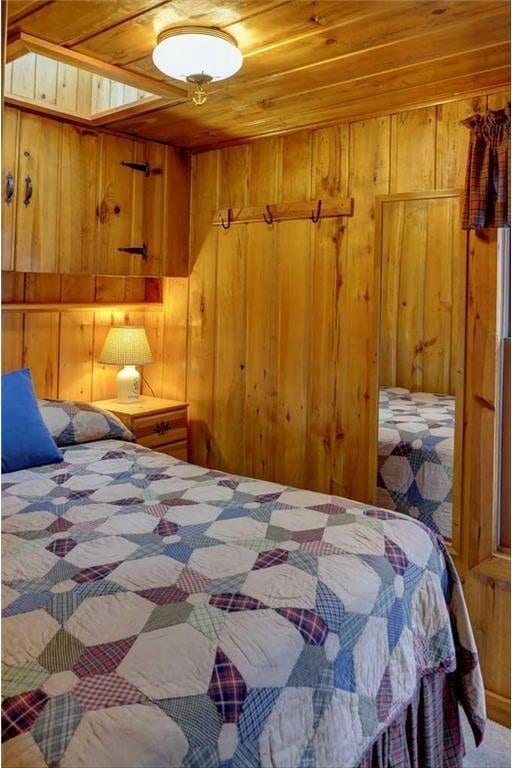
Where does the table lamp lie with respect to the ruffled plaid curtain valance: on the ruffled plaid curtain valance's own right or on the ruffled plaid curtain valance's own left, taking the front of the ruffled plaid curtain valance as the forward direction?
on the ruffled plaid curtain valance's own right

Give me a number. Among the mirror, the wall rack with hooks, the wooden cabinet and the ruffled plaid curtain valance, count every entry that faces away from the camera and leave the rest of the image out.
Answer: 0

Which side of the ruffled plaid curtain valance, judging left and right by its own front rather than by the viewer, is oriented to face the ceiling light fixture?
front

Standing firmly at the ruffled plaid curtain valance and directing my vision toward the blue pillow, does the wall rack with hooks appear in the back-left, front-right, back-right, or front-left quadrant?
front-right

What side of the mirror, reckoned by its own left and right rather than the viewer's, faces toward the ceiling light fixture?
front

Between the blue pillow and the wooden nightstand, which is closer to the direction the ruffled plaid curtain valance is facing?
the blue pillow

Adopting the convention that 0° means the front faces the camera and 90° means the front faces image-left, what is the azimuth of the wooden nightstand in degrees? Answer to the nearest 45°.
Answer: approximately 315°

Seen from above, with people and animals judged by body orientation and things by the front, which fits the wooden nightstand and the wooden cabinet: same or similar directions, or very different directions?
same or similar directions

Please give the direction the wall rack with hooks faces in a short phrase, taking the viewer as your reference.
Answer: facing the viewer and to the left of the viewer

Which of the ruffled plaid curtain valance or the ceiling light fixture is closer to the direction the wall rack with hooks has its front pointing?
the ceiling light fixture

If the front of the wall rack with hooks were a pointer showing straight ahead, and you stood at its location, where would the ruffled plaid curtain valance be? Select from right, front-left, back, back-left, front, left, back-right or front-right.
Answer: left

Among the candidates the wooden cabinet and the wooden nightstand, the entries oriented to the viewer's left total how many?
0
